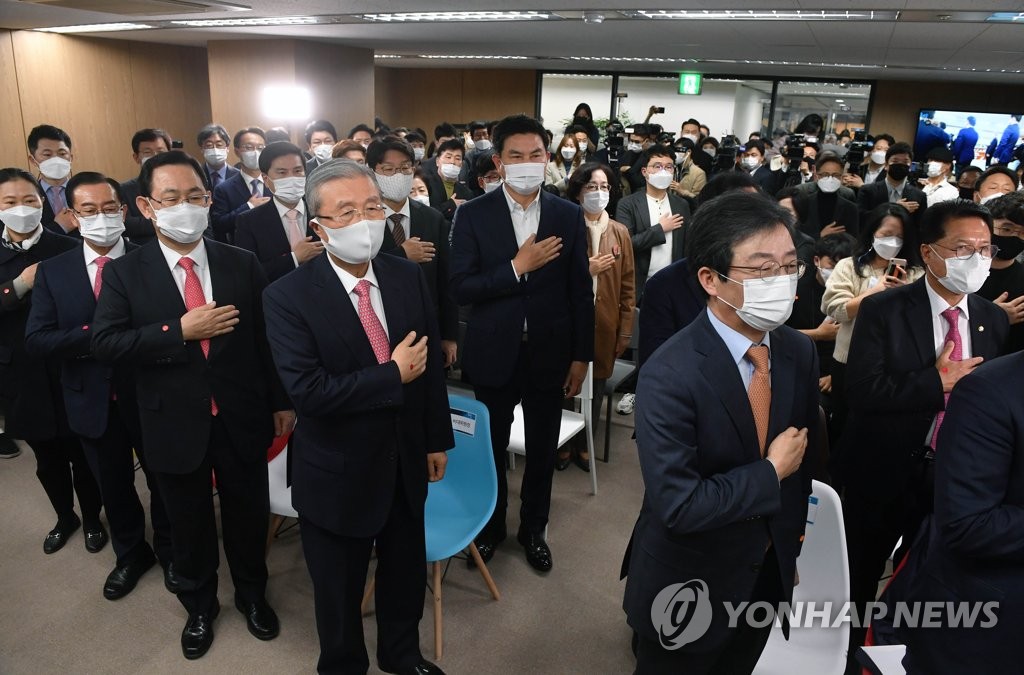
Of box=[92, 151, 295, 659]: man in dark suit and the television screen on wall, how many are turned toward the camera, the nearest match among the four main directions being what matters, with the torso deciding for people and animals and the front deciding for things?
2

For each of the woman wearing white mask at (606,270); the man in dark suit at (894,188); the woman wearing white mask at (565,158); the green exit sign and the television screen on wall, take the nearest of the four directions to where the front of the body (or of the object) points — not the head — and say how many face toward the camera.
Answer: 5

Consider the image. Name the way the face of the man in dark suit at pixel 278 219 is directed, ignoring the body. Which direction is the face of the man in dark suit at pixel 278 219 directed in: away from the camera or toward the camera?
toward the camera

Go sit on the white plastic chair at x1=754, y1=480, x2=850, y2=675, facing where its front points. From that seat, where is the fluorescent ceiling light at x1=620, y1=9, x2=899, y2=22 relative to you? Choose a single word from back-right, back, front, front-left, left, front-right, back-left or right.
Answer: back-right

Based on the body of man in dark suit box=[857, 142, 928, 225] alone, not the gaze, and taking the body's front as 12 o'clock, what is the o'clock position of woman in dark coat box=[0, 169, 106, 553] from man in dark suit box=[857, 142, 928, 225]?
woman in dark coat box=[0, 169, 106, 553] is roughly at 1 o'clock from man in dark suit box=[857, 142, 928, 225].

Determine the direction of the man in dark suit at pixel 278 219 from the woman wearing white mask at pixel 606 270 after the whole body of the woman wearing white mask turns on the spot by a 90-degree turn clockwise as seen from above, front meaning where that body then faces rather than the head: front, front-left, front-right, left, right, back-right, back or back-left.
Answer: front

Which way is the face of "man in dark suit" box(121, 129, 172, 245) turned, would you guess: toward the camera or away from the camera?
toward the camera

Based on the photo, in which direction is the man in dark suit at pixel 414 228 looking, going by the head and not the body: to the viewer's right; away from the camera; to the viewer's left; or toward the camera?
toward the camera

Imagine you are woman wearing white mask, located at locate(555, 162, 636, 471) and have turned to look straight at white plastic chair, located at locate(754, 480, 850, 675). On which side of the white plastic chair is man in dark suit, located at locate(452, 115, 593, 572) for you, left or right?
right

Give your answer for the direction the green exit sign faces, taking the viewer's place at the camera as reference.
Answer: facing the viewer

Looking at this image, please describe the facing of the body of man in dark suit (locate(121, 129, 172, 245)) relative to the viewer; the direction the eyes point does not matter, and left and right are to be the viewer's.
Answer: facing the viewer and to the right of the viewer

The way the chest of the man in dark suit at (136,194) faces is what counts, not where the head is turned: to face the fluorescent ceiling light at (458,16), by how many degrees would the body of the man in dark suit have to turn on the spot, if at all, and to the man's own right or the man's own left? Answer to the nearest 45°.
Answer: approximately 90° to the man's own left
